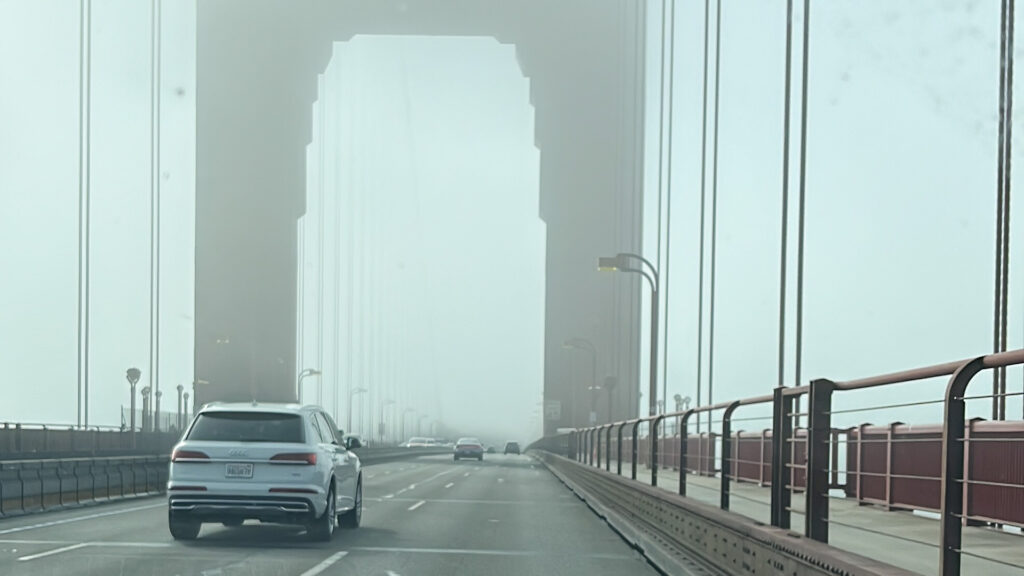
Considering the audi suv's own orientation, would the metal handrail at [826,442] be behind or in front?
behind

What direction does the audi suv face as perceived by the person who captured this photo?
facing away from the viewer
